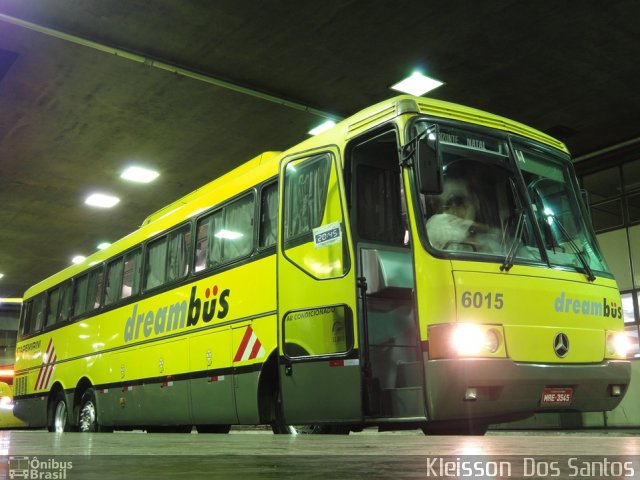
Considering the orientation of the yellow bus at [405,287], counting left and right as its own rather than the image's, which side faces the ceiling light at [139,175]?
back

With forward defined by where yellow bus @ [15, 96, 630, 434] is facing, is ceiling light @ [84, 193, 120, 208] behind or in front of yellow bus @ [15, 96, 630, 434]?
behind

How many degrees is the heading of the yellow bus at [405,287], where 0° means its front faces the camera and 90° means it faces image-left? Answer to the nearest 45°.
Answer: approximately 315°
